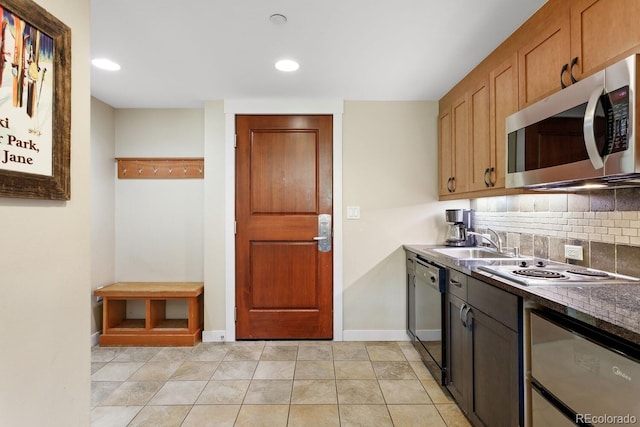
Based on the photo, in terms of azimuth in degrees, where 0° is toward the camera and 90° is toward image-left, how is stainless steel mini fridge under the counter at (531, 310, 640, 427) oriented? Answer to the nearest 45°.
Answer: approximately 45°

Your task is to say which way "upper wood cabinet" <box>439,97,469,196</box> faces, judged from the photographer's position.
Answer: facing the viewer and to the left of the viewer

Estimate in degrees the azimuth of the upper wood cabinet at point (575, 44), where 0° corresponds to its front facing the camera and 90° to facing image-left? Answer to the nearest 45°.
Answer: approximately 45°

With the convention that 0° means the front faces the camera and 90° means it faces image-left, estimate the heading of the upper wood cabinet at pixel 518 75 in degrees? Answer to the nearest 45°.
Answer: approximately 45°

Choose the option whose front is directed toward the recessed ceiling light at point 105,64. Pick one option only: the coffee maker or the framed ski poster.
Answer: the coffee maker

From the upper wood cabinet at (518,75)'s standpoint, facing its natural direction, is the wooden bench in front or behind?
in front

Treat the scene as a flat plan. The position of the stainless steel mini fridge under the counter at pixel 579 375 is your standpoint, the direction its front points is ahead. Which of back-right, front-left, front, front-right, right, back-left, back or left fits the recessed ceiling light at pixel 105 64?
front-right

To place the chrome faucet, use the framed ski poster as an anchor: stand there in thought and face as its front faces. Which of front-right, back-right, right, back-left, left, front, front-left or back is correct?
front-left

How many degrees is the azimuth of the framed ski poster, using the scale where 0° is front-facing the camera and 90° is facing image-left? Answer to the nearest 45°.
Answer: approximately 315°

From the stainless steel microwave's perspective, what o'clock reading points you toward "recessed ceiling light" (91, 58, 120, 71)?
The recessed ceiling light is roughly at 1 o'clock from the stainless steel microwave.

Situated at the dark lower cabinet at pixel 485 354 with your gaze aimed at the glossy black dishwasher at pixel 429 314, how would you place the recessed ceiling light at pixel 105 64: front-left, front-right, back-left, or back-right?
front-left

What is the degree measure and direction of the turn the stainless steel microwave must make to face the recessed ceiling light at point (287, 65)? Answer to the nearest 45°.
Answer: approximately 45° to its right
